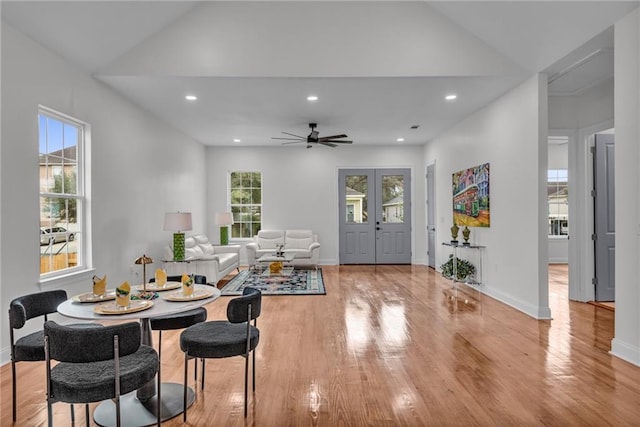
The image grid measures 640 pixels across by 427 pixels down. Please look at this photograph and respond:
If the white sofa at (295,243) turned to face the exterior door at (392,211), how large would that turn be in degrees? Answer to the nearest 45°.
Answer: approximately 90° to its left

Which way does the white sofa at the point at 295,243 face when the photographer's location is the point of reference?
facing the viewer

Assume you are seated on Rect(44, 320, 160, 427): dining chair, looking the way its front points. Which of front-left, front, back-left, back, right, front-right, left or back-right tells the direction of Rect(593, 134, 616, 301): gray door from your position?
front-right

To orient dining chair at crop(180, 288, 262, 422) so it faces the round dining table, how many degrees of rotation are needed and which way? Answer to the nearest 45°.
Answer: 0° — it already faces it

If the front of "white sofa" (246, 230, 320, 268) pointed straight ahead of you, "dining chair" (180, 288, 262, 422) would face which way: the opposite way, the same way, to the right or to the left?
to the right

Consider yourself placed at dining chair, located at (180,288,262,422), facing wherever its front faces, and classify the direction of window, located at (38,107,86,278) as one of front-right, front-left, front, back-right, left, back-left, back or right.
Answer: front-right

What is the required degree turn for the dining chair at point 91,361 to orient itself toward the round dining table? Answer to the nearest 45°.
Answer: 0° — it already faces it

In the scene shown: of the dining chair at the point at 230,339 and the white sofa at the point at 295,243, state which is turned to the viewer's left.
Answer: the dining chair

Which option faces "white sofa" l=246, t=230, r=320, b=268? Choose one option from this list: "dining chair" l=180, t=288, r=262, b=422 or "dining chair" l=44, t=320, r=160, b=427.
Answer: "dining chair" l=44, t=320, r=160, b=427

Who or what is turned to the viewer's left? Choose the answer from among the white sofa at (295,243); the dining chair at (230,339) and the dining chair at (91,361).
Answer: the dining chair at (230,339)

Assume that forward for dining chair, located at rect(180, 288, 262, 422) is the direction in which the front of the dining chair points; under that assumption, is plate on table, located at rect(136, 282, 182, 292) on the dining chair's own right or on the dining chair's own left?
on the dining chair's own right

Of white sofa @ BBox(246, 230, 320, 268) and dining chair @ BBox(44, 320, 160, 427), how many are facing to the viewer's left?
0

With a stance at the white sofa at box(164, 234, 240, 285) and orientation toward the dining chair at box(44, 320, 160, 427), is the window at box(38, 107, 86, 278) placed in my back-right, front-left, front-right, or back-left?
front-right

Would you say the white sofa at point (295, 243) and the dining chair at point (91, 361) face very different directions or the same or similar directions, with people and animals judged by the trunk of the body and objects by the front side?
very different directions
